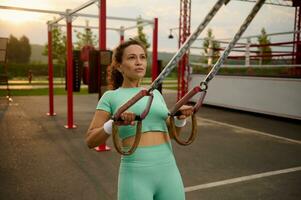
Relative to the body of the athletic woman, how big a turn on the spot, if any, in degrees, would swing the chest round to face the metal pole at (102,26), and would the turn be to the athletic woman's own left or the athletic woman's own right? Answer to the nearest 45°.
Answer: approximately 135° to the athletic woman's own left

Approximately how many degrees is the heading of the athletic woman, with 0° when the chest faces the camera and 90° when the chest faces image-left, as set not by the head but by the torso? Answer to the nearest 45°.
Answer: approximately 315°

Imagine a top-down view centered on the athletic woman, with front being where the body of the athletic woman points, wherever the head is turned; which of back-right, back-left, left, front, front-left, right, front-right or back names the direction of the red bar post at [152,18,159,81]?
back-left

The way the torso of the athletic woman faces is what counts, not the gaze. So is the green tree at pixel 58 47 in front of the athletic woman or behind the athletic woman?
behind
